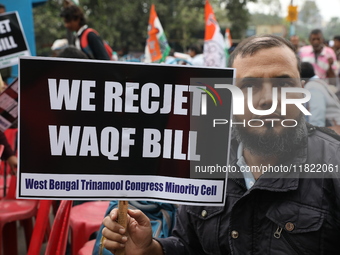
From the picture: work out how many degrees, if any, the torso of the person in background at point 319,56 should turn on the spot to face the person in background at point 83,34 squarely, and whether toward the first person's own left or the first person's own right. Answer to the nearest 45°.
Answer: approximately 45° to the first person's own right

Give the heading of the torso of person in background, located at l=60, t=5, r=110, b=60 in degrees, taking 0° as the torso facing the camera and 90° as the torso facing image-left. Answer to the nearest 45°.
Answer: approximately 90°

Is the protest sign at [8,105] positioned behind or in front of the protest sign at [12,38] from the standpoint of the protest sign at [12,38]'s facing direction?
in front

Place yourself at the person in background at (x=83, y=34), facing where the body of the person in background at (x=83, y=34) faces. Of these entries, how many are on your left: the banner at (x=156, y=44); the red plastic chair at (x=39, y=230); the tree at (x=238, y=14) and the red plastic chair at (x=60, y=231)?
2

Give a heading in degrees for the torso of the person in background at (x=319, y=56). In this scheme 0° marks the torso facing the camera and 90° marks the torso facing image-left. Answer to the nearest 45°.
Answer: approximately 0°
